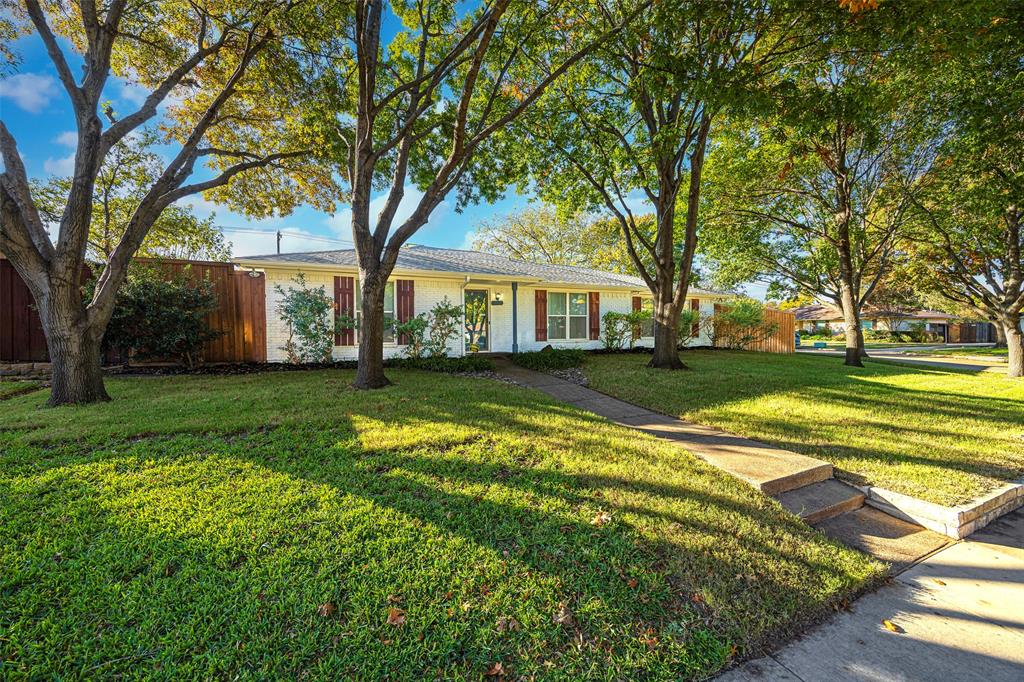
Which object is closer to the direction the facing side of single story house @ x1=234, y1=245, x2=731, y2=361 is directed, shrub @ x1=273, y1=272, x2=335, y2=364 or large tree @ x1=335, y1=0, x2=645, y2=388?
the large tree

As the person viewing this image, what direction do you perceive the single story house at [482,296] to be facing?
facing the viewer and to the right of the viewer

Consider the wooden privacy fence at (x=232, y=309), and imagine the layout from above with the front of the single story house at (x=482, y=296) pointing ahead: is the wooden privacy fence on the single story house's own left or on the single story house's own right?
on the single story house's own right

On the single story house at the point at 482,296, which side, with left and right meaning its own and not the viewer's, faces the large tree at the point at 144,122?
right

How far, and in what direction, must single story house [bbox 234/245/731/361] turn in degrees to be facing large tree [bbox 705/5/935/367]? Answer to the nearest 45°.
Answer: approximately 45° to its left

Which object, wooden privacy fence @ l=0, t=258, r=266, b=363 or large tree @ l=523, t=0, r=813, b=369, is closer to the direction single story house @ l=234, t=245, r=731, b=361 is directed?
the large tree

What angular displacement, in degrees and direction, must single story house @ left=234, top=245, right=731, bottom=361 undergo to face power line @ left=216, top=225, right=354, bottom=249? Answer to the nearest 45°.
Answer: approximately 180°

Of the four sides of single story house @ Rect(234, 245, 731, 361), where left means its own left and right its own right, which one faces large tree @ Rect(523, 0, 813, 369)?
front

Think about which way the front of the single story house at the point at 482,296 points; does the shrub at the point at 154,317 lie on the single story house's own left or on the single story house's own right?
on the single story house's own right

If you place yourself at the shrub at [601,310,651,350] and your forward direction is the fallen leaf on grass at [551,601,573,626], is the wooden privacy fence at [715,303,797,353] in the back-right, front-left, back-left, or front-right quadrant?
back-left

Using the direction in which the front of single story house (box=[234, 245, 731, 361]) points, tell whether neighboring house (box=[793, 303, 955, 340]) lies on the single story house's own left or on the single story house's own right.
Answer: on the single story house's own left

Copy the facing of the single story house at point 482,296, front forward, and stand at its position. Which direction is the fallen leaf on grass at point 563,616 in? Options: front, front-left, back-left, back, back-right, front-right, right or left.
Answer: front-right
